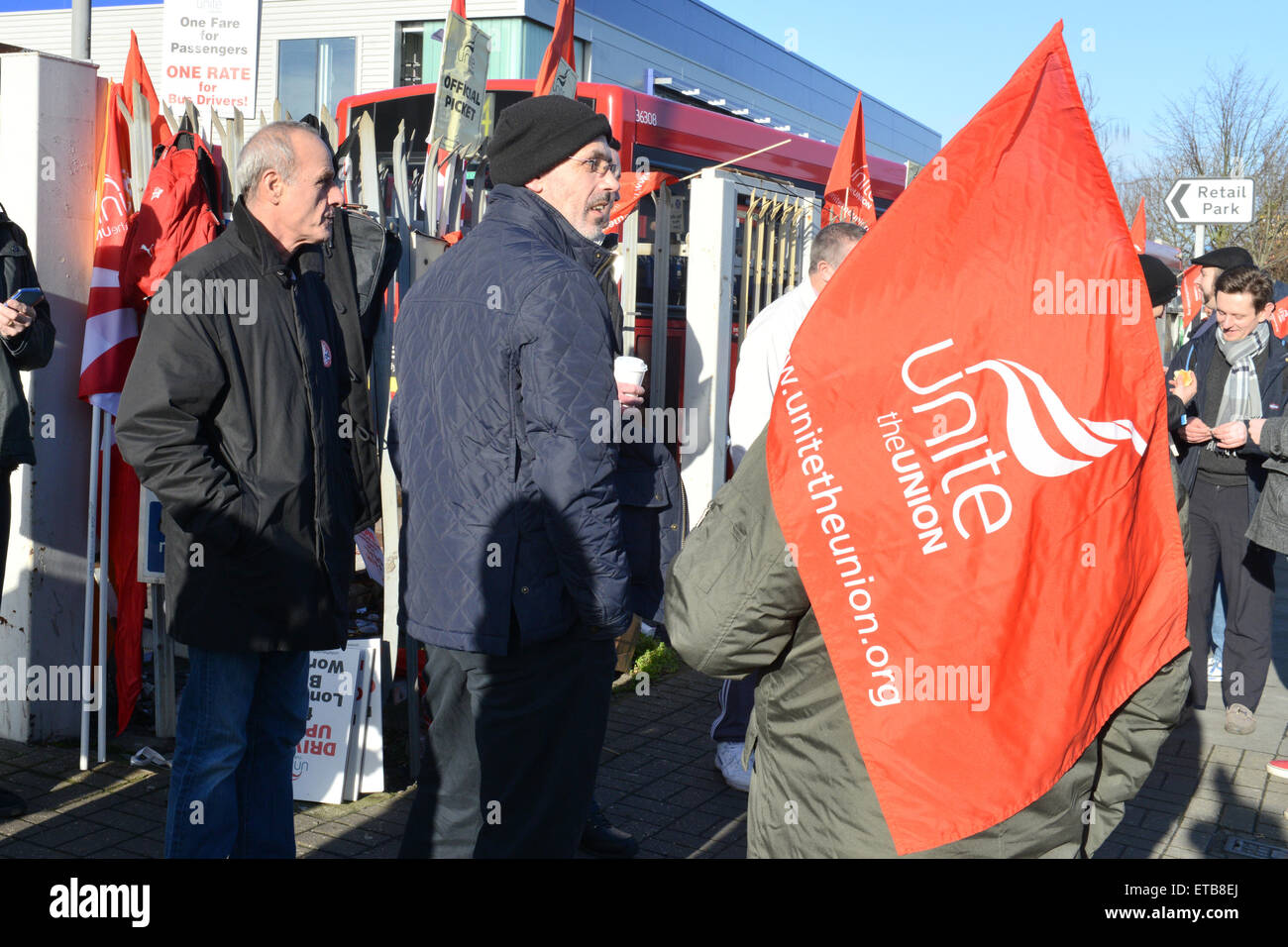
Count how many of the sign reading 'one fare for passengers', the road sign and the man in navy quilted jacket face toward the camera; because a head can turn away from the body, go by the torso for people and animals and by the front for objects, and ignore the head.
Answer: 2

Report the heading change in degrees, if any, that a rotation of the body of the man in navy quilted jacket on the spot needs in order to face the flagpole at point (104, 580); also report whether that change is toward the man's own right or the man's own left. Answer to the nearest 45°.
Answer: approximately 90° to the man's own left

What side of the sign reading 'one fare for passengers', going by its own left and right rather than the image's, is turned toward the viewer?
front

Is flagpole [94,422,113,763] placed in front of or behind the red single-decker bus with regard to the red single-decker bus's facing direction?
in front

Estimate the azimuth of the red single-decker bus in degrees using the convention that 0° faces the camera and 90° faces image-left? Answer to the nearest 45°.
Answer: approximately 45°

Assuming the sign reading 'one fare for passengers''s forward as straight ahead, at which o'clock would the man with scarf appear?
The man with scarf is roughly at 10 o'clock from the sign reading 'one fare for passengers'.

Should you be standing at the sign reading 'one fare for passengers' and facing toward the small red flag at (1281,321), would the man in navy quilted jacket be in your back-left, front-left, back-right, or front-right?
front-right

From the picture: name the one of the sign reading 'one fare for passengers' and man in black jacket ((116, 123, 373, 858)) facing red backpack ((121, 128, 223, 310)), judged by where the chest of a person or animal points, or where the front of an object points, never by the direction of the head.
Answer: the sign reading 'one fare for passengers'

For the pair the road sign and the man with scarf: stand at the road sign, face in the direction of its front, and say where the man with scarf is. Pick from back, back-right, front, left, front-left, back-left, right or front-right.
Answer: front

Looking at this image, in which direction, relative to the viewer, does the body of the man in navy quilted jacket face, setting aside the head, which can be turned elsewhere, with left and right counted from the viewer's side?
facing away from the viewer and to the right of the viewer

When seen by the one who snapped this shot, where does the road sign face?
facing the viewer

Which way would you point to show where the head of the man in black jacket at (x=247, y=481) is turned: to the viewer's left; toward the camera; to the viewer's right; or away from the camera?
to the viewer's right

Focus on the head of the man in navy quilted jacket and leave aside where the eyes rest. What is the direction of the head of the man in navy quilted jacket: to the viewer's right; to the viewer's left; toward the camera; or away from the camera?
to the viewer's right

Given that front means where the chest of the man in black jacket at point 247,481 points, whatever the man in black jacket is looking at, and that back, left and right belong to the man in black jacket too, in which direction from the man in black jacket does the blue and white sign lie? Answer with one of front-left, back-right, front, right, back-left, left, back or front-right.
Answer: back-left
